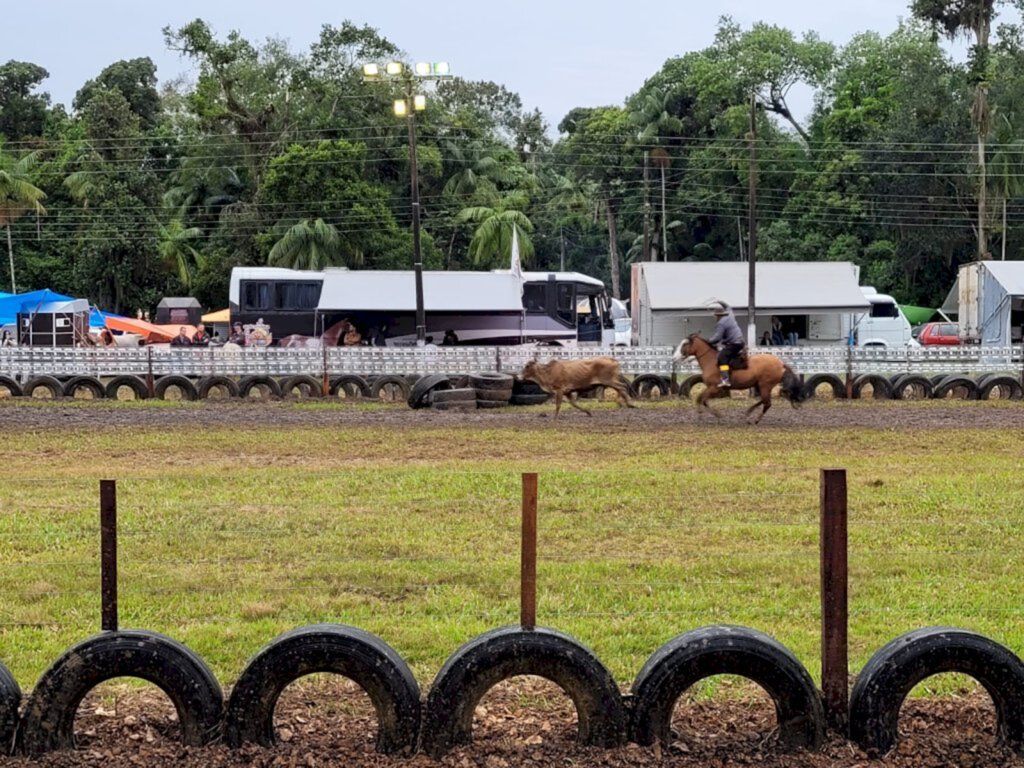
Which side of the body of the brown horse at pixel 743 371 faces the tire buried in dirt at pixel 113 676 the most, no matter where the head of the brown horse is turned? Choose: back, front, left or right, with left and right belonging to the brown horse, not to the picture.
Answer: left

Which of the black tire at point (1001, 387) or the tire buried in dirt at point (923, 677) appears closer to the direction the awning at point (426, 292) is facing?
the tire buried in dirt

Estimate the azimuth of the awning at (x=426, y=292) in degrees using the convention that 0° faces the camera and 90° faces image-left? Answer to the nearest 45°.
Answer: approximately 0°

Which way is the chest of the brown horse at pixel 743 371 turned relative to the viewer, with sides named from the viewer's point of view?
facing to the left of the viewer

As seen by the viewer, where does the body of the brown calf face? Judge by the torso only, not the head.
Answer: to the viewer's left

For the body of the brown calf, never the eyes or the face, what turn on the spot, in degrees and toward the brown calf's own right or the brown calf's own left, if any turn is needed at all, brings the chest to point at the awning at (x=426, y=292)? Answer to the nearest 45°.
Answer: approximately 90° to the brown calf's own right

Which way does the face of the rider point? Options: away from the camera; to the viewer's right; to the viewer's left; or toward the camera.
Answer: to the viewer's left

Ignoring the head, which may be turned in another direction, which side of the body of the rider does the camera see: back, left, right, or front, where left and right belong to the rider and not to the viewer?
left
